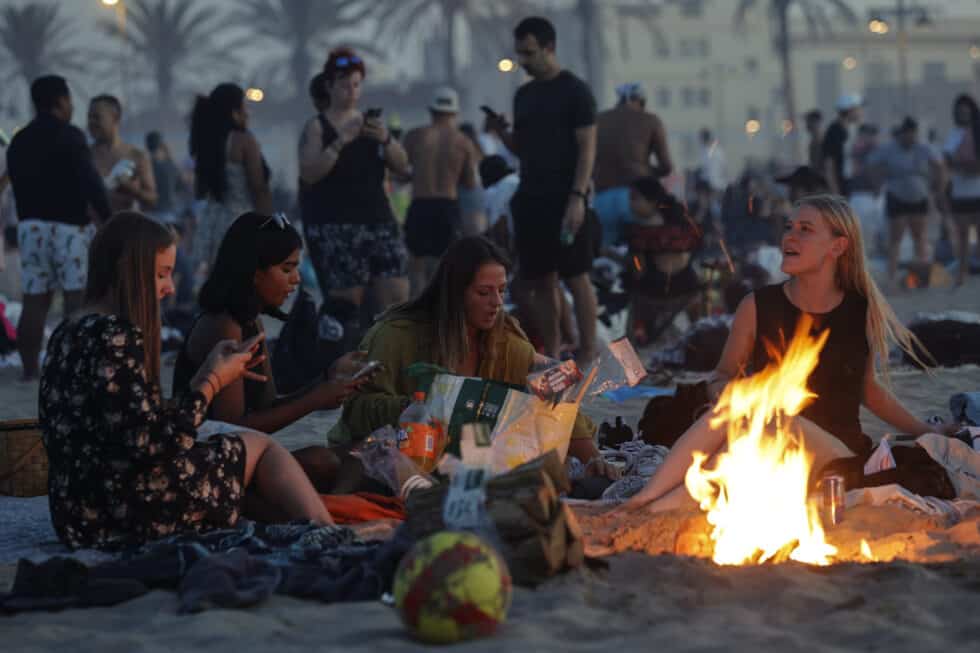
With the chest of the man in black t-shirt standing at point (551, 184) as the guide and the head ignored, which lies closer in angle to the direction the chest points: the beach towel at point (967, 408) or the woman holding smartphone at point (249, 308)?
the woman holding smartphone

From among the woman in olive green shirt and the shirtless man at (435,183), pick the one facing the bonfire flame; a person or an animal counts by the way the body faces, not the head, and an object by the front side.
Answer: the woman in olive green shirt

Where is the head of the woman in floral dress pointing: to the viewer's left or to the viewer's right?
to the viewer's right

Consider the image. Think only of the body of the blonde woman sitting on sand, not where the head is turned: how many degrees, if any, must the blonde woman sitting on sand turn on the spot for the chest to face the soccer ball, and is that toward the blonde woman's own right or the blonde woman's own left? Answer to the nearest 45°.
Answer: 0° — they already face it

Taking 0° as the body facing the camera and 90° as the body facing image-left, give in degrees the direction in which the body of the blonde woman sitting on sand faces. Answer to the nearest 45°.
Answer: approximately 45°

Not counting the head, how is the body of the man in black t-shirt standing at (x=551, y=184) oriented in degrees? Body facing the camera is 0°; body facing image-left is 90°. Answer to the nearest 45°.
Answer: approximately 45°

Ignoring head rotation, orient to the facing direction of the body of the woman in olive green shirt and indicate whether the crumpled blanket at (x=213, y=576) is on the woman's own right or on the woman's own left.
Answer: on the woman's own right

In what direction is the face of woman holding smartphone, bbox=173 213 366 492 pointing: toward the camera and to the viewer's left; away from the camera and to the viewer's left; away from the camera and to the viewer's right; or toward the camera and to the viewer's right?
toward the camera and to the viewer's right

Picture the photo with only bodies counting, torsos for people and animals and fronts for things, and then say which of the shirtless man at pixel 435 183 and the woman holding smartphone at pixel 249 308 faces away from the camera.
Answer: the shirtless man

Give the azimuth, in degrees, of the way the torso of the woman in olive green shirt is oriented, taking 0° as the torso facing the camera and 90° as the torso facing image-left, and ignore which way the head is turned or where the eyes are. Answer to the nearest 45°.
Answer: approximately 315°

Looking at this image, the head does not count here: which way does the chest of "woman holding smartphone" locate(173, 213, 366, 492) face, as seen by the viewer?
to the viewer's right

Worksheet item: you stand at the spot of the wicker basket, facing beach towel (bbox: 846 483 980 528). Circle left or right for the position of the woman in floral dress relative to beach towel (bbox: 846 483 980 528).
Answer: right

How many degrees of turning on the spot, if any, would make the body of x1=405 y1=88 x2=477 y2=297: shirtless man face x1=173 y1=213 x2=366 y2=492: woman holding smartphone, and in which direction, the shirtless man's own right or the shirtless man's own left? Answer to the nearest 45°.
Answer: approximately 180°

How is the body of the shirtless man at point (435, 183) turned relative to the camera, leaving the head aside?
away from the camera
